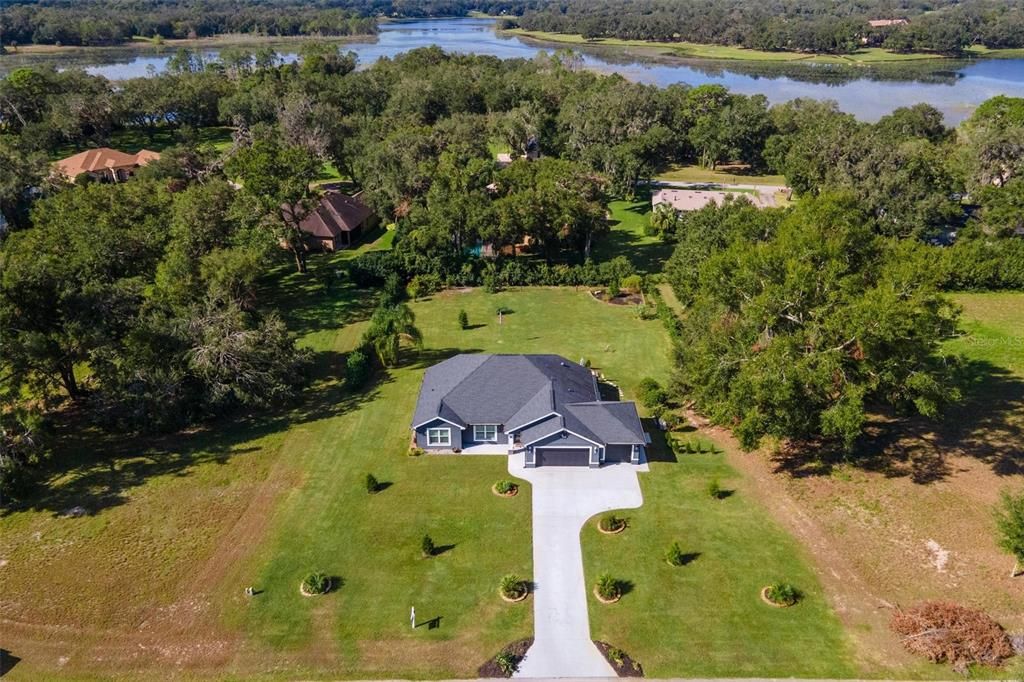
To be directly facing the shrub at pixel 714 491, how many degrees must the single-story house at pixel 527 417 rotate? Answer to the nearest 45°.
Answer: approximately 45° to its left

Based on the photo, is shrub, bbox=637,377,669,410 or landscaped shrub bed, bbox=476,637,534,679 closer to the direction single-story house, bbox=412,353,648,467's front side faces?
the landscaped shrub bed

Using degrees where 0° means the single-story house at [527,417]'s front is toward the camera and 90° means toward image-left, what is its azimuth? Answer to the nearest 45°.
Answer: approximately 0°

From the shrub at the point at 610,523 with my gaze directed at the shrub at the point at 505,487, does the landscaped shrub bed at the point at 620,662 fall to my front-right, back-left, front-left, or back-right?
back-left

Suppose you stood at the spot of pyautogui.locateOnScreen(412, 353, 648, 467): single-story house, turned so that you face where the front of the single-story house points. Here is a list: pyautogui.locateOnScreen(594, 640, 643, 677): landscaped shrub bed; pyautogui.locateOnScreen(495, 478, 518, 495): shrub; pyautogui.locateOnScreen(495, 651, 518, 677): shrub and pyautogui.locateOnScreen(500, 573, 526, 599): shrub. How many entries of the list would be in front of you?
4

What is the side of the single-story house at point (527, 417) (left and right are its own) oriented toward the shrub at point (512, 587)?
front

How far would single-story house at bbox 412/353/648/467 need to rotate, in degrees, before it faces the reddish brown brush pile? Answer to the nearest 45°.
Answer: approximately 45° to its left

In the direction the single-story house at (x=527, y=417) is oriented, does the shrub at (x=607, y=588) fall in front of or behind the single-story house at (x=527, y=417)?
in front

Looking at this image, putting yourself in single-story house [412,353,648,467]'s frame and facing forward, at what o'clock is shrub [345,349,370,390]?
The shrub is roughly at 4 o'clock from the single-story house.

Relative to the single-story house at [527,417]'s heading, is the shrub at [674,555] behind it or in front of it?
in front

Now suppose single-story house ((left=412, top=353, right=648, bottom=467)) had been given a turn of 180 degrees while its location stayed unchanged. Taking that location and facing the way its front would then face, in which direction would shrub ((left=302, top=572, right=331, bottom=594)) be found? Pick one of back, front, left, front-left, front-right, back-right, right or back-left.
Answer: back-left

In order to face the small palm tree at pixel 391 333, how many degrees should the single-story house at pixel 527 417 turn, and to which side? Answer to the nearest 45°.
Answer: approximately 135° to its right

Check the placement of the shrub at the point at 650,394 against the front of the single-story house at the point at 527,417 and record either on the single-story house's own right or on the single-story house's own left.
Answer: on the single-story house's own left
